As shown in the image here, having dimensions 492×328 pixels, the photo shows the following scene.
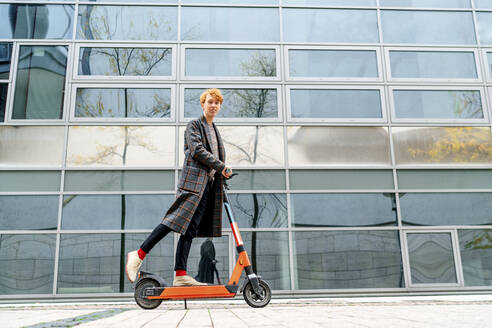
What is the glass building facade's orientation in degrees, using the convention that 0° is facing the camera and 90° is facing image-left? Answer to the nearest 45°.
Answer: approximately 0°

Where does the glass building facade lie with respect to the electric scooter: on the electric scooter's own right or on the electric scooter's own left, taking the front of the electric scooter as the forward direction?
on the electric scooter's own left

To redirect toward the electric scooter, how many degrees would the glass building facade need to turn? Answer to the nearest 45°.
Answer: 0° — it already faces it

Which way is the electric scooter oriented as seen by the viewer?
to the viewer's right

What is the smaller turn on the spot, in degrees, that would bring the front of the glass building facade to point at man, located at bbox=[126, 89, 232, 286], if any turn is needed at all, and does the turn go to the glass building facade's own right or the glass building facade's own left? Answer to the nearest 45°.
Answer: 0° — it already faces them

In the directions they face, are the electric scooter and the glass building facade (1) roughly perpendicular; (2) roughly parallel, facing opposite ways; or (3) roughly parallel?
roughly perpendicular

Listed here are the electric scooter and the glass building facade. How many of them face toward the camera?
1
